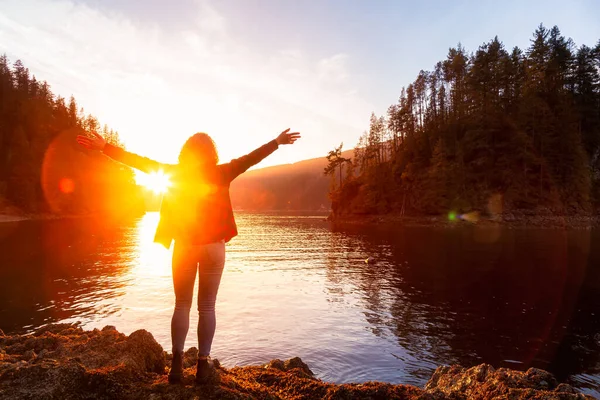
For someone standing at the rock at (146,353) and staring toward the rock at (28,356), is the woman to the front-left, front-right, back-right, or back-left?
back-left

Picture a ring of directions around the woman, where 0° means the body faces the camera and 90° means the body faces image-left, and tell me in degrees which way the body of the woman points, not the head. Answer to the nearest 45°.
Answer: approximately 180°

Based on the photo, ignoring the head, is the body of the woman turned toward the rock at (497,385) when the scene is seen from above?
no

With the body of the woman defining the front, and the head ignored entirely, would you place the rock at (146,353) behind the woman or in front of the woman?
in front

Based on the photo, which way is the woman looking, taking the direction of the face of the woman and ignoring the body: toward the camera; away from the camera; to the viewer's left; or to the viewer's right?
away from the camera

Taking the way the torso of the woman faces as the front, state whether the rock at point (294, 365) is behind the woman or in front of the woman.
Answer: in front

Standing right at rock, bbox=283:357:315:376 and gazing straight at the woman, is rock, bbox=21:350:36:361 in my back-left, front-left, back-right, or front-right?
front-right

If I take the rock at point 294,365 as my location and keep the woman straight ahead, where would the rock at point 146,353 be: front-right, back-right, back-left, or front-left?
front-right
